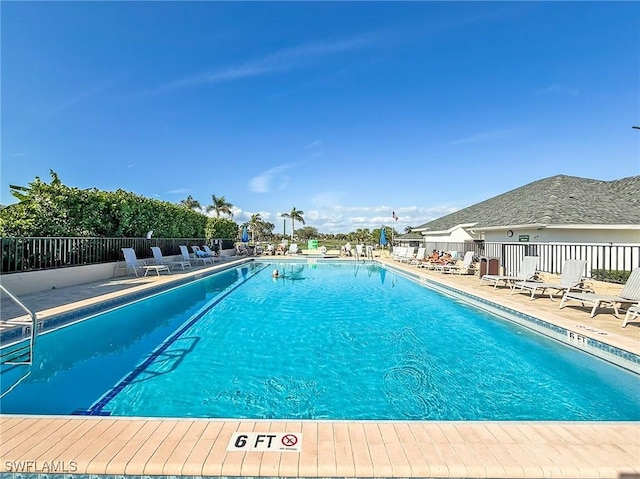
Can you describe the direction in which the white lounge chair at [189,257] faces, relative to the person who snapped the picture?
facing to the right of the viewer

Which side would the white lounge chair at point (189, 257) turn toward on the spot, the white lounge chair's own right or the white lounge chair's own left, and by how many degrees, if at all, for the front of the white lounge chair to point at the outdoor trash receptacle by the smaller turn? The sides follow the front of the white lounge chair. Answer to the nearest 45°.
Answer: approximately 45° to the white lounge chair's own right

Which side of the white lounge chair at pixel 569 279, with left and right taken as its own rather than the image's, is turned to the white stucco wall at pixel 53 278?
front

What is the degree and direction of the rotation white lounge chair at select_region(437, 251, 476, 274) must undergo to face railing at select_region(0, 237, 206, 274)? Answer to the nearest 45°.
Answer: approximately 45° to its left

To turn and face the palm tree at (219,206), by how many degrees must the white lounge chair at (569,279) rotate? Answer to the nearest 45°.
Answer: approximately 90° to its right

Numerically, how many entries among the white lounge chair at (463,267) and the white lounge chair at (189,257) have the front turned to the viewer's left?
1

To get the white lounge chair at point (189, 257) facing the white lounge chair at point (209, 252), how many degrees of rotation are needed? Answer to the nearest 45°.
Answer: approximately 45° to its left

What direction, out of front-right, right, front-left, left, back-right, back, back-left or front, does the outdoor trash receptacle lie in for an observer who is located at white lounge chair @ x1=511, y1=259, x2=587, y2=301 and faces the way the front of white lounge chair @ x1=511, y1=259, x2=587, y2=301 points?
right

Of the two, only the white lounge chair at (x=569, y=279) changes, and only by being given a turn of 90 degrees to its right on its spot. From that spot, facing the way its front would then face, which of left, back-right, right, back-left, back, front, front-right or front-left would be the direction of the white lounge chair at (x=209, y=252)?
front-left

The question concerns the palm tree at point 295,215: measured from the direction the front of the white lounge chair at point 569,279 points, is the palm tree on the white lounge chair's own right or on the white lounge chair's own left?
on the white lounge chair's own right

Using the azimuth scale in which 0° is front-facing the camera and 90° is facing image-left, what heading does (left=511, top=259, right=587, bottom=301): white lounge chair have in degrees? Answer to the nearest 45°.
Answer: approximately 45°

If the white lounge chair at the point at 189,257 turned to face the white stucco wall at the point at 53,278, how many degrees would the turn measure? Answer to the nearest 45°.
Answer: approximately 135° to its right

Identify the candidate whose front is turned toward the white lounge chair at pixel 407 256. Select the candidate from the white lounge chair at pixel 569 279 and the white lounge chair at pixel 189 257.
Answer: the white lounge chair at pixel 189 257

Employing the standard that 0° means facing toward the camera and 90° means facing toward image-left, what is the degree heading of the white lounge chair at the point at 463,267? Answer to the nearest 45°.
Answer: approximately 90°

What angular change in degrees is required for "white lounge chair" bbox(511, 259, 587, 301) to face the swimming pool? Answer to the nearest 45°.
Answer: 0° — it already faces it
